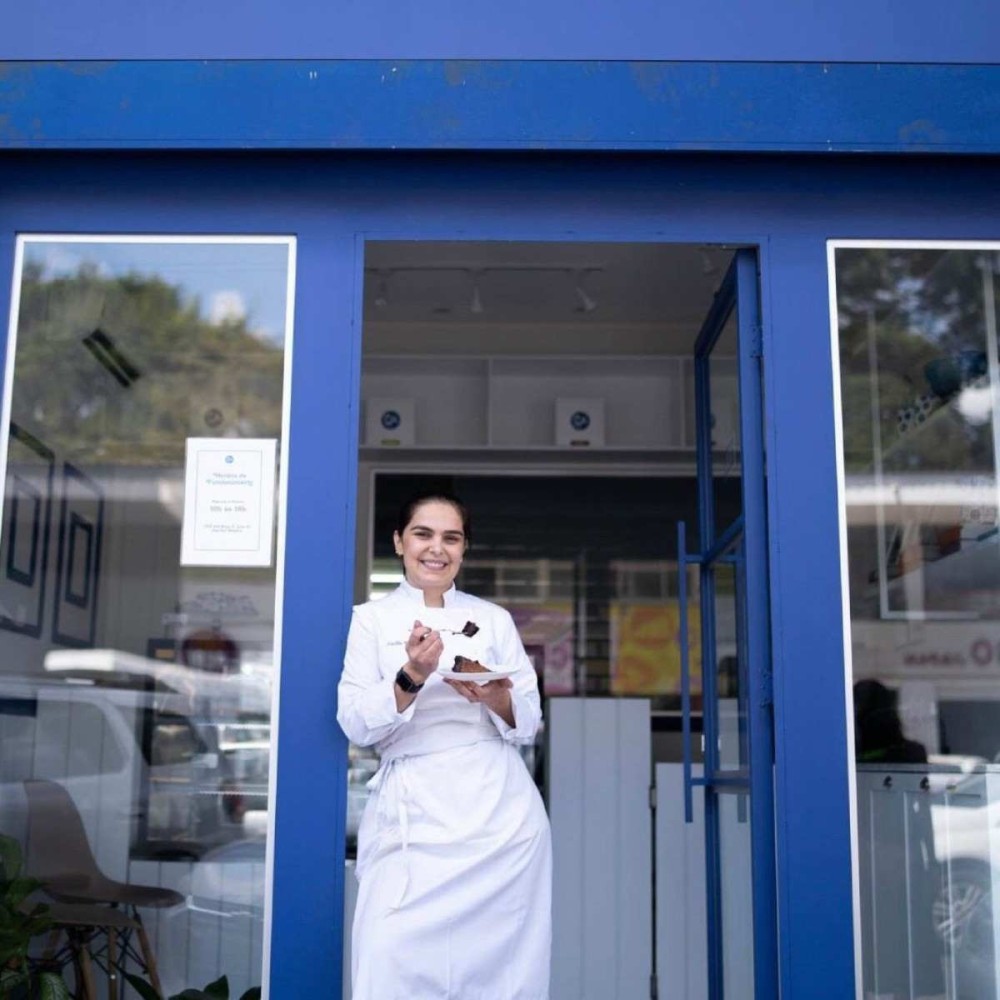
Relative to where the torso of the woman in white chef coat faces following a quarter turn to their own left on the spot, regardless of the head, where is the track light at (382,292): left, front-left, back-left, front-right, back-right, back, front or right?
left

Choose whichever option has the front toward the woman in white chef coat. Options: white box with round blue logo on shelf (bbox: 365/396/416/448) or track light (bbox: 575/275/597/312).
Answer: the white box with round blue logo on shelf

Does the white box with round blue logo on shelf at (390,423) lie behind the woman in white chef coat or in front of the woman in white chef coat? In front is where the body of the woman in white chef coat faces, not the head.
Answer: behind

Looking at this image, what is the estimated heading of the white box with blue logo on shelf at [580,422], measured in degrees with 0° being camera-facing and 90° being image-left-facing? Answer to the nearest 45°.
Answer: approximately 0°

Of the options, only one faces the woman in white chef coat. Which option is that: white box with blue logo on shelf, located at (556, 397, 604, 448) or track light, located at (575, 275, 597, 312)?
the white box with blue logo on shelf
